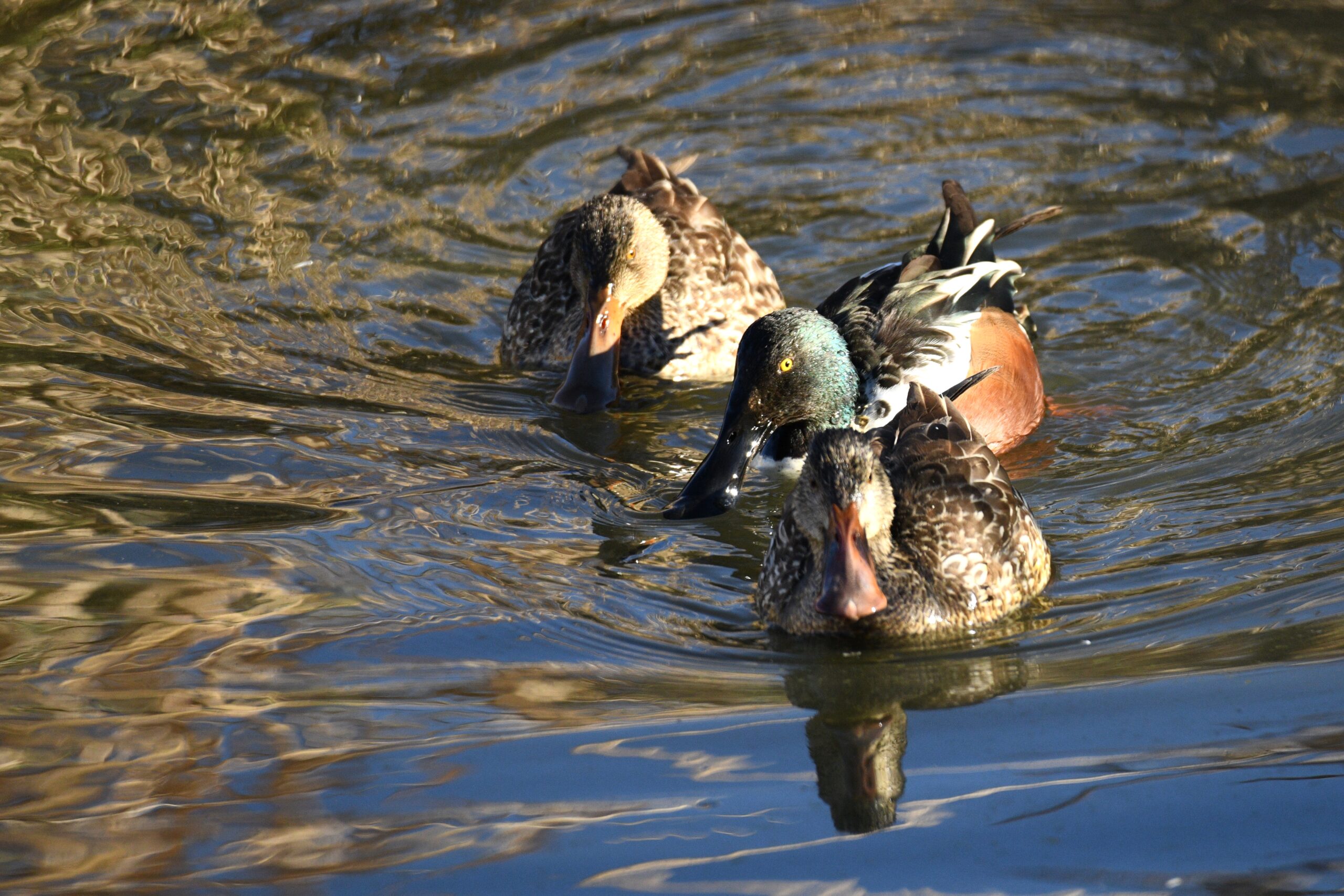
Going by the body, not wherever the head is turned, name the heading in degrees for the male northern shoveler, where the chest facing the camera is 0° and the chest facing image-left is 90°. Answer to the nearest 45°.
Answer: approximately 45°

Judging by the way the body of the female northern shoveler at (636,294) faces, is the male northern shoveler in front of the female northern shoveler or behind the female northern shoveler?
in front

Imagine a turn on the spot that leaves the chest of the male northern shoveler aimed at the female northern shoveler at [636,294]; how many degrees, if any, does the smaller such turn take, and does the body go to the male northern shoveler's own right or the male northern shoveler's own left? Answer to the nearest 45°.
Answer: approximately 90° to the male northern shoveler's own right

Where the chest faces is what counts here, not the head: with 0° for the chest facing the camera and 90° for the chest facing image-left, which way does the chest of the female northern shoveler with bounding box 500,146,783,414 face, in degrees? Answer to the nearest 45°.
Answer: approximately 0°

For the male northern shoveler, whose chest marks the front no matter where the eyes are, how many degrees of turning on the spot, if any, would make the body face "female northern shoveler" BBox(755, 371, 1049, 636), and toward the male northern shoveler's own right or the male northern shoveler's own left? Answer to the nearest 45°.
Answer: approximately 45° to the male northern shoveler's own left

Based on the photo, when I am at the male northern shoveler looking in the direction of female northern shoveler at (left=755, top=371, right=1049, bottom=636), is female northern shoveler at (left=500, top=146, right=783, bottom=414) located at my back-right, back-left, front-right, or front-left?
back-right
